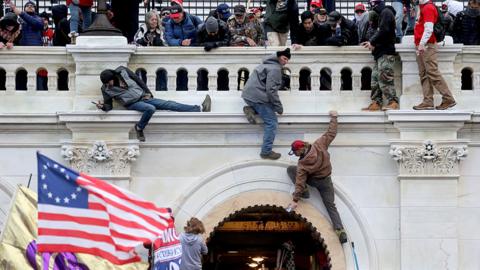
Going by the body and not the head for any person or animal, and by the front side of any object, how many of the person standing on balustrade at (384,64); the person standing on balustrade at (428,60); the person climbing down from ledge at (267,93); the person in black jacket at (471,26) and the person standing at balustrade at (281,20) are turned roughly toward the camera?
2

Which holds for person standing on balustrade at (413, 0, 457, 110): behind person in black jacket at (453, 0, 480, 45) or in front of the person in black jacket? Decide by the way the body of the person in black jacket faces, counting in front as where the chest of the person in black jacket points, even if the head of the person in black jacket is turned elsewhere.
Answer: in front

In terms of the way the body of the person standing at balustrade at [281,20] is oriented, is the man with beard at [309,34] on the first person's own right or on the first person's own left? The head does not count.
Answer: on the first person's own left

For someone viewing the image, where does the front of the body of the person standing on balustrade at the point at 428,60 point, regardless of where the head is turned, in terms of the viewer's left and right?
facing to the left of the viewer

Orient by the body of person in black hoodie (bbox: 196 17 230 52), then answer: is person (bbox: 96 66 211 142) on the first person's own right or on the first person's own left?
on the first person's own right

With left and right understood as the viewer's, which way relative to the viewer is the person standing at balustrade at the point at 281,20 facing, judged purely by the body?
facing the viewer

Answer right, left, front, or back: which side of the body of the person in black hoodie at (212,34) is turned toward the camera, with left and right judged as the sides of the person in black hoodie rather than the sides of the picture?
front

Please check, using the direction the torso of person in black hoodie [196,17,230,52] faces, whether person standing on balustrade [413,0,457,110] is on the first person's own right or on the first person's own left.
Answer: on the first person's own left

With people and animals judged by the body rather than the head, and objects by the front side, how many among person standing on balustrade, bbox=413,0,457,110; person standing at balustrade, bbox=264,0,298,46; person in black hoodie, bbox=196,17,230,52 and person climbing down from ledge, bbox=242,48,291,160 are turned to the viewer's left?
1
